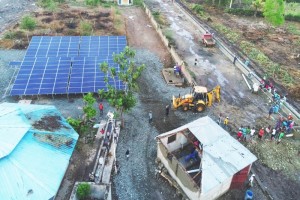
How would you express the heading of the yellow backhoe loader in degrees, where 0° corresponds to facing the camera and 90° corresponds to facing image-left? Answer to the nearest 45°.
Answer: approximately 90°

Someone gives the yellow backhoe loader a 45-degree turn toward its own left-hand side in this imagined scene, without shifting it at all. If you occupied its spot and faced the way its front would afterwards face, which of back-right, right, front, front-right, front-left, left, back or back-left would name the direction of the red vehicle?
back-right

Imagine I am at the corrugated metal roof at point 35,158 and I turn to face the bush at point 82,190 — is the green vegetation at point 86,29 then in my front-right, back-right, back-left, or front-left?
back-left

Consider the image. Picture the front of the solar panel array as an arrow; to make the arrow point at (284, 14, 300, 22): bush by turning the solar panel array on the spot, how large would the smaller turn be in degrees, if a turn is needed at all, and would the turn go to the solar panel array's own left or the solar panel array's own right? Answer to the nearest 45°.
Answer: approximately 90° to the solar panel array's own left

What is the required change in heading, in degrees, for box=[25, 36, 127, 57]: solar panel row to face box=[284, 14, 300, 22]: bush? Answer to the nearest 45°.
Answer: approximately 90° to its left

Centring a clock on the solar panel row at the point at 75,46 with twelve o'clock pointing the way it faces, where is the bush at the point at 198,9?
The bush is roughly at 8 o'clock from the solar panel row.

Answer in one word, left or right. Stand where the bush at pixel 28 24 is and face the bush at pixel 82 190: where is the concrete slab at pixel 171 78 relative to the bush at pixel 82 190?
left

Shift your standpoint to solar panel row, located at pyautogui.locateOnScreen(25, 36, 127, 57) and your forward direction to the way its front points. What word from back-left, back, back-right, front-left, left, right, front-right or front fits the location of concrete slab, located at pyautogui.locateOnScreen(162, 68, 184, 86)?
front-left

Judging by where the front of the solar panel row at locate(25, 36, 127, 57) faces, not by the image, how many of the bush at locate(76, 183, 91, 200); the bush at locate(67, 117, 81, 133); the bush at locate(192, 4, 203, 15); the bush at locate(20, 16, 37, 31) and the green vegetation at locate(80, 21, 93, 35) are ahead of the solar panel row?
2

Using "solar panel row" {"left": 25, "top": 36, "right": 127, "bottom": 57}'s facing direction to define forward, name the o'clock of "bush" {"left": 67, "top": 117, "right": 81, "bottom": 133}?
The bush is roughly at 12 o'clock from the solar panel row.

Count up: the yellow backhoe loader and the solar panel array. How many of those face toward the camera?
1

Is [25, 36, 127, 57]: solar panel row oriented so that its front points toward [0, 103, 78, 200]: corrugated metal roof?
yes

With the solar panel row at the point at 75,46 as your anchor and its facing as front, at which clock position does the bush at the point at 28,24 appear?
The bush is roughly at 5 o'clock from the solar panel row.
